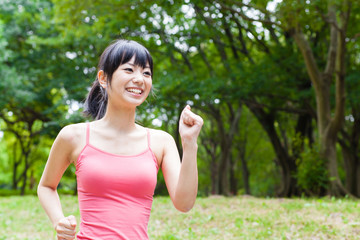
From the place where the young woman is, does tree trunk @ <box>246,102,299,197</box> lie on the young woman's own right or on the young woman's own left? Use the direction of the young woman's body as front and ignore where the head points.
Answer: on the young woman's own left

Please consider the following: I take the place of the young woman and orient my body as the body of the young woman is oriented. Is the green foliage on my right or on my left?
on my left

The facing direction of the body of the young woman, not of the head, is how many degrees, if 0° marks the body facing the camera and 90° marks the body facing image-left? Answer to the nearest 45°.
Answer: approximately 315°

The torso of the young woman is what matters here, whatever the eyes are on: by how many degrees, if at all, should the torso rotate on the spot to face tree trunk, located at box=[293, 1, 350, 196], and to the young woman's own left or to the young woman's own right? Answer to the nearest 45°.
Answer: approximately 90° to the young woman's own left

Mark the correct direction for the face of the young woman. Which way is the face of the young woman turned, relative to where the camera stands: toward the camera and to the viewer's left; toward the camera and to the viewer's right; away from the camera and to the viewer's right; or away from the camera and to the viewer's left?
toward the camera and to the viewer's right
